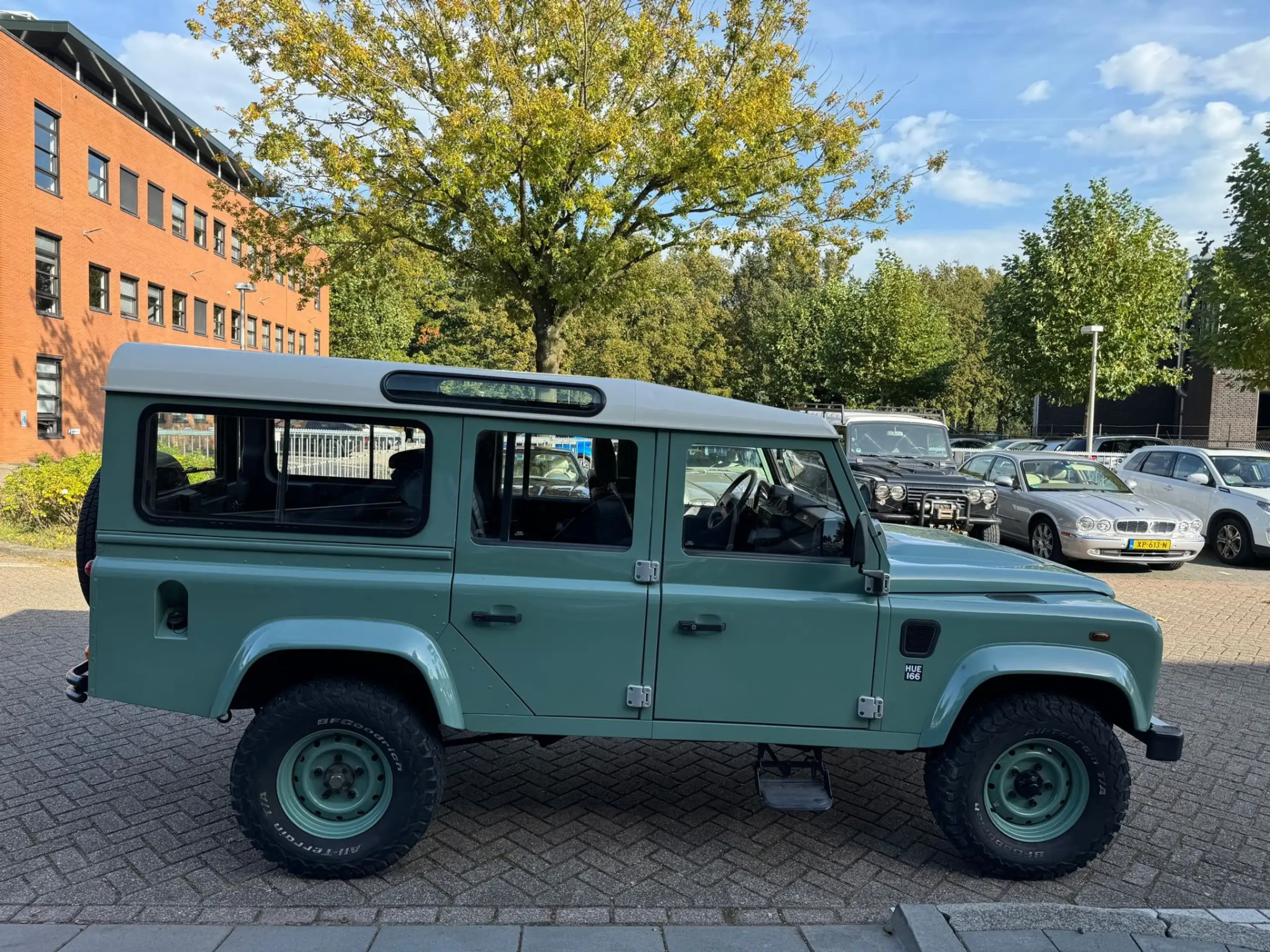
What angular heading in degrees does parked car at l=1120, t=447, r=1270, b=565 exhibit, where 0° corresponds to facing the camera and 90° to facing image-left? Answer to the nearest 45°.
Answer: approximately 315°

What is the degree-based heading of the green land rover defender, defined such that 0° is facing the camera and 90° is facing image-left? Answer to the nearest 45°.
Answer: approximately 270°

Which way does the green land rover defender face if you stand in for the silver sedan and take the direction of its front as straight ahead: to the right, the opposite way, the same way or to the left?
to the left

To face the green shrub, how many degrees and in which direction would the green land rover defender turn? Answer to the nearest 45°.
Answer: approximately 135° to its left

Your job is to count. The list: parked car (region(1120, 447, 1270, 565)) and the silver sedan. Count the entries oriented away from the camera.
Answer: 0

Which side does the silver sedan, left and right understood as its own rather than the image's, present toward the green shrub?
right

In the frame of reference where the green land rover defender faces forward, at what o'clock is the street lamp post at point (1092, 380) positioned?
The street lamp post is roughly at 10 o'clock from the green land rover defender.

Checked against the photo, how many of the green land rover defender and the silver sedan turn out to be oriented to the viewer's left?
0

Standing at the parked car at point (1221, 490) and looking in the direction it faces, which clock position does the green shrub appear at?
The green shrub is roughly at 3 o'clock from the parked car.

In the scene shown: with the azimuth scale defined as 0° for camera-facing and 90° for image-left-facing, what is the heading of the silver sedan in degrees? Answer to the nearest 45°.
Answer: approximately 315°

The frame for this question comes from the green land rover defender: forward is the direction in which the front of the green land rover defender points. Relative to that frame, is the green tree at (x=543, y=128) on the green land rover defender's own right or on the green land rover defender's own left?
on the green land rover defender's own left

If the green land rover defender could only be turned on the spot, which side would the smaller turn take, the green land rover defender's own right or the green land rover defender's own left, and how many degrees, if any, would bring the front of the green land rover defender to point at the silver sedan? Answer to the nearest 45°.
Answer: approximately 45° to the green land rover defender's own left

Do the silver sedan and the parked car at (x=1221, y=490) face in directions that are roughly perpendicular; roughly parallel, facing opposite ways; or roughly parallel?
roughly parallel

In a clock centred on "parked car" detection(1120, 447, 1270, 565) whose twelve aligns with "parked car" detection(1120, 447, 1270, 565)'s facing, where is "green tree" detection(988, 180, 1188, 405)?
The green tree is roughly at 7 o'clock from the parked car.

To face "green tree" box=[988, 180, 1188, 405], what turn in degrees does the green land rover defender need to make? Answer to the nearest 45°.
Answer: approximately 45° to its left

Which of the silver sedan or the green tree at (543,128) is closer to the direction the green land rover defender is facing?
the silver sedan

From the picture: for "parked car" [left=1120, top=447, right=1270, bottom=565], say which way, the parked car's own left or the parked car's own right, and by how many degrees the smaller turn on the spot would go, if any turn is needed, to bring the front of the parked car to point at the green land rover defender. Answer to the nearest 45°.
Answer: approximately 45° to the parked car's own right
